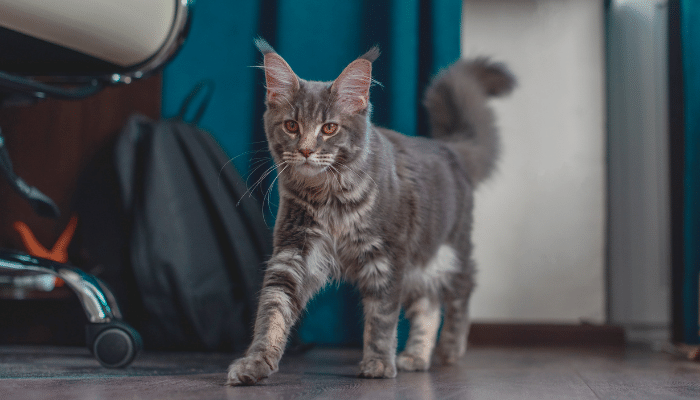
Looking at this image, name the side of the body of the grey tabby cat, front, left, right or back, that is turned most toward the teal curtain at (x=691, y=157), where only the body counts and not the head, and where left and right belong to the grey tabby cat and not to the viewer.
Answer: back

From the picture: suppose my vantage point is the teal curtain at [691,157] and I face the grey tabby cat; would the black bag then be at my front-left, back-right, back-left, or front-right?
front-right

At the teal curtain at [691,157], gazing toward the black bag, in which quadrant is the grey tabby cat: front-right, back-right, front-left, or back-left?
front-left

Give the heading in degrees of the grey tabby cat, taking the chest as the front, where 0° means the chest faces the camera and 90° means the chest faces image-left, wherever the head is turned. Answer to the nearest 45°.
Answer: approximately 45°

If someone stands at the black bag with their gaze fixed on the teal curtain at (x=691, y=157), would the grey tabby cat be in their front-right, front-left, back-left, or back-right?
front-right
